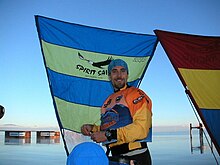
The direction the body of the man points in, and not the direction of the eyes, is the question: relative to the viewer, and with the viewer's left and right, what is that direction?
facing the viewer and to the left of the viewer
